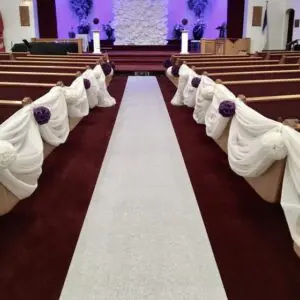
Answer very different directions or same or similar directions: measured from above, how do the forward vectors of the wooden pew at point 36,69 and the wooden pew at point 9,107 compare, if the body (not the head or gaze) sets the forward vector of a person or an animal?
same or similar directions

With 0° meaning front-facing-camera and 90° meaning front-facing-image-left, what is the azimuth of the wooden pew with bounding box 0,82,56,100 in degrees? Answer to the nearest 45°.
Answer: approximately 180°

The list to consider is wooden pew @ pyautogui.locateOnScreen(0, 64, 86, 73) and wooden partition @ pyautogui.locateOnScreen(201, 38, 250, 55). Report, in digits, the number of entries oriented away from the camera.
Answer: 1

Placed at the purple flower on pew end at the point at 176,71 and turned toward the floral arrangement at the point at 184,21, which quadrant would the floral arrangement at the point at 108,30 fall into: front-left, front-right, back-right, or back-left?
front-left

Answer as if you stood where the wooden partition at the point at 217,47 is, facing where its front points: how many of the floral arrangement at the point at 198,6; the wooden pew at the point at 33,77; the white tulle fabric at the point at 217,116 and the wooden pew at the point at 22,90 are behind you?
1

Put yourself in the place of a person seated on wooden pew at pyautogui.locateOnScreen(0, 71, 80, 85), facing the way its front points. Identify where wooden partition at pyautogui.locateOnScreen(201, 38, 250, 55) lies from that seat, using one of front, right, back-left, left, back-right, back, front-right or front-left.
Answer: front-right

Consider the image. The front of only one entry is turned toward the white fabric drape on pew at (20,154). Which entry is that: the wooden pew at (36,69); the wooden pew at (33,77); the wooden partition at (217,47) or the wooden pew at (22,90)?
the wooden partition

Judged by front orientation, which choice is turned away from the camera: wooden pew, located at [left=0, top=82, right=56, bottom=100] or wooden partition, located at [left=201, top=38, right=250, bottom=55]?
the wooden pew

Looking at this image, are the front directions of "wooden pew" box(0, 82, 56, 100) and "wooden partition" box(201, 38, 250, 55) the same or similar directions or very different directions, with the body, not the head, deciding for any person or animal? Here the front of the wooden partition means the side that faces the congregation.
very different directions

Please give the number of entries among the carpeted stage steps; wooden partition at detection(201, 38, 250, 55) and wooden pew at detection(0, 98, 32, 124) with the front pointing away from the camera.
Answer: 1

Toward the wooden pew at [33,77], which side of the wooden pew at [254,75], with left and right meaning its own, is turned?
left

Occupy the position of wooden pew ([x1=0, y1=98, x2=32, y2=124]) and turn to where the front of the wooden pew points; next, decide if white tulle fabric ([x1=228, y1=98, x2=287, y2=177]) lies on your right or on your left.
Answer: on your right

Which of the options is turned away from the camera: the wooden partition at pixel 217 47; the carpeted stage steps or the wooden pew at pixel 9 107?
the wooden pew

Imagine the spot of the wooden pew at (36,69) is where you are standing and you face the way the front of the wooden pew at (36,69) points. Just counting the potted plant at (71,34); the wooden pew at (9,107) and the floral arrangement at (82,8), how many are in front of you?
2

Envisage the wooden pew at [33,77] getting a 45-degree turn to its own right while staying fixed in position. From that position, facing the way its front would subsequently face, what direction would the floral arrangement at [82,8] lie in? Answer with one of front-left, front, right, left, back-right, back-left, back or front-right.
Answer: front-left

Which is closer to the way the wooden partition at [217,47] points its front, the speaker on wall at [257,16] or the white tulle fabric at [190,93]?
the white tulle fabric

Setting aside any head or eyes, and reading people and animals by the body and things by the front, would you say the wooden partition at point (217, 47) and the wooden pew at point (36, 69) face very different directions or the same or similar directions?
very different directions

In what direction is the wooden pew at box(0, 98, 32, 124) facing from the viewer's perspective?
away from the camera

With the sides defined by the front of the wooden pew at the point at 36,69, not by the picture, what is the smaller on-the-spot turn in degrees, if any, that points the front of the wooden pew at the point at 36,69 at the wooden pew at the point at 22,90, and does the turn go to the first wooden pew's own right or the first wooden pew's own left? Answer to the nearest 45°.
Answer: approximately 180°

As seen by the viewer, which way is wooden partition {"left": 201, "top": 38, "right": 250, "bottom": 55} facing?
toward the camera

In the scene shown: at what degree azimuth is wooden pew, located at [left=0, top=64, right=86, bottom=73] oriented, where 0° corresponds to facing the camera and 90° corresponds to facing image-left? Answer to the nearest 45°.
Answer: approximately 180°

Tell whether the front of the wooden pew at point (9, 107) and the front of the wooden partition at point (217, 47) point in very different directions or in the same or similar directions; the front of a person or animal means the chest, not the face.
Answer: very different directions
